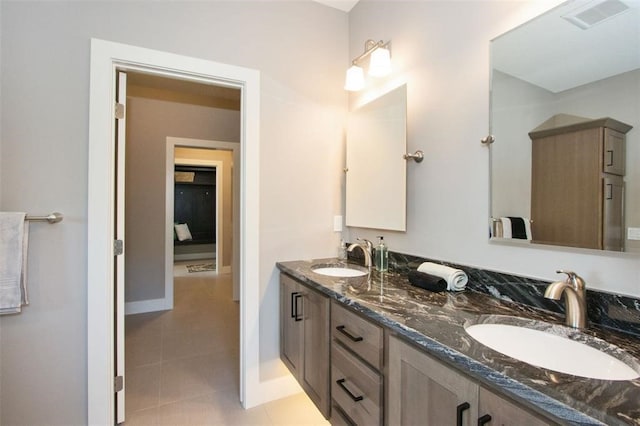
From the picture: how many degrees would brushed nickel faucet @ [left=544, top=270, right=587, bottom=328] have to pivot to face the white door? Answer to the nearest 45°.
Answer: approximately 45° to its right

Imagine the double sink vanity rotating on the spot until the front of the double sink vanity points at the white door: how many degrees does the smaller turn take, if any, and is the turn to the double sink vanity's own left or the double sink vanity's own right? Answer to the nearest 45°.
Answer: approximately 45° to the double sink vanity's own right

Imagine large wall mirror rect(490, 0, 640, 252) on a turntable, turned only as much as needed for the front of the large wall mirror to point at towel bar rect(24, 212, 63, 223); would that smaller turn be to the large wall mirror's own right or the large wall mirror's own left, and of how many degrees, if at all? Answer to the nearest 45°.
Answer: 0° — it already faces it

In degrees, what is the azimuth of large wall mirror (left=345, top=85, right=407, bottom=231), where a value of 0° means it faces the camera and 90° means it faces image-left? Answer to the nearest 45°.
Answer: approximately 45°

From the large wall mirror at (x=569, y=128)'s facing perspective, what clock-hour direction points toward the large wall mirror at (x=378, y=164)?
the large wall mirror at (x=378, y=164) is roughly at 2 o'clock from the large wall mirror at (x=569, y=128).

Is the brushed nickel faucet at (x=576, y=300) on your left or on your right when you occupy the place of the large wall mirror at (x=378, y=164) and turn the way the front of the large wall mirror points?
on your left

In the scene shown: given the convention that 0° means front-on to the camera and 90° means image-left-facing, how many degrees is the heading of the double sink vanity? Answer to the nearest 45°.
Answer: approximately 45°
